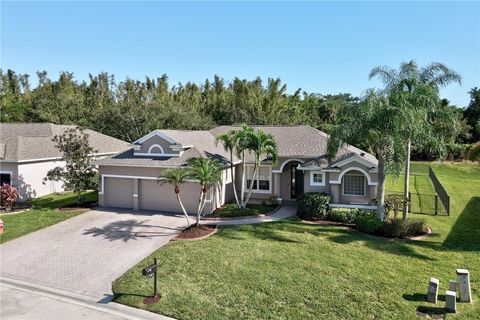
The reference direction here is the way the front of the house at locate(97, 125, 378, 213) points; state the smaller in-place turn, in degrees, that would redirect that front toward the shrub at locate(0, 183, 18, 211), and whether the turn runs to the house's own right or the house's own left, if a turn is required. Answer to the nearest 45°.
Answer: approximately 90° to the house's own right

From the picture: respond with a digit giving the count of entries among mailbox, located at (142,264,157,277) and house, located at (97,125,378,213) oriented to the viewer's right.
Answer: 0

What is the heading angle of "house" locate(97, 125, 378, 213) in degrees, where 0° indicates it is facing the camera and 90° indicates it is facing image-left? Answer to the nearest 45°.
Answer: approximately 0°

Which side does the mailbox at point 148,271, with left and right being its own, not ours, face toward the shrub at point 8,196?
right

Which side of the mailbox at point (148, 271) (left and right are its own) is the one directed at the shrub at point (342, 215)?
back

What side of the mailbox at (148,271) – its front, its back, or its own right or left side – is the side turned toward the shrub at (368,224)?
back

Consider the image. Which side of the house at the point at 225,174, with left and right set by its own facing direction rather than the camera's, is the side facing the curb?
front

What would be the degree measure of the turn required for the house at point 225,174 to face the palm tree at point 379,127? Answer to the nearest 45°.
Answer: approximately 45° to its left

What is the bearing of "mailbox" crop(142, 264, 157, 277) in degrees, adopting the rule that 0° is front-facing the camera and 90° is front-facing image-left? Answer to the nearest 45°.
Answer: approximately 45°

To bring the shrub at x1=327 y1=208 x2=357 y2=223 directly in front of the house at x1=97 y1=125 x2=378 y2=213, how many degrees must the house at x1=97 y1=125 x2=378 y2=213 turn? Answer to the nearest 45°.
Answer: approximately 45° to its left
